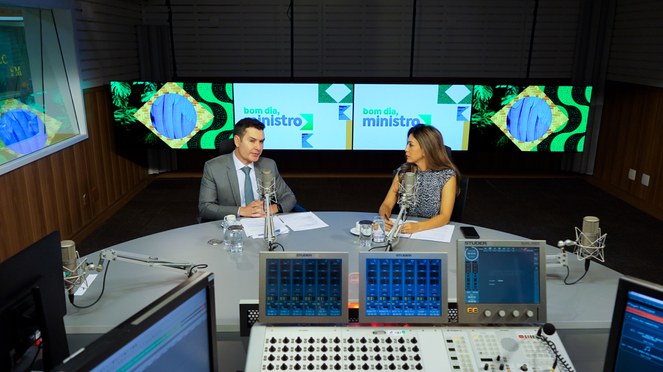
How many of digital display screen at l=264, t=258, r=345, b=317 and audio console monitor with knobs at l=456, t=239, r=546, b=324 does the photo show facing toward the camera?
2

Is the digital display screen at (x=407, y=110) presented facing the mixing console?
yes

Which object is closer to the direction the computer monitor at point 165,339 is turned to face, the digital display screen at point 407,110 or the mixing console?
the mixing console

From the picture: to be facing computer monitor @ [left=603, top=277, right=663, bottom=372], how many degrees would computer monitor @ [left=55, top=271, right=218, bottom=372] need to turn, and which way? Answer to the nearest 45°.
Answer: approximately 45° to its left

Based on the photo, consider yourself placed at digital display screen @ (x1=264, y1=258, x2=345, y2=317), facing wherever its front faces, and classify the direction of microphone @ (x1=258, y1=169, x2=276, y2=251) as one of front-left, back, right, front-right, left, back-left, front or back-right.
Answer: back

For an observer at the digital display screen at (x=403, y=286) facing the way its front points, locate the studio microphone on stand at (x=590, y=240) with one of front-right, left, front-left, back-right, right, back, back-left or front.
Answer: back-left

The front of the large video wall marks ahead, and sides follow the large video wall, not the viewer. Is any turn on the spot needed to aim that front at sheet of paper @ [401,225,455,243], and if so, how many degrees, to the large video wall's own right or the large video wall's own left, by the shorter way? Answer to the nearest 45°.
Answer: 0° — it already faces it

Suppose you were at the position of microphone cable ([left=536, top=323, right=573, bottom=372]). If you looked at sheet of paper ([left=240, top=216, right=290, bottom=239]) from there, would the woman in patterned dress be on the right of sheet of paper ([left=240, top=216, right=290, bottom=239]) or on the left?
right

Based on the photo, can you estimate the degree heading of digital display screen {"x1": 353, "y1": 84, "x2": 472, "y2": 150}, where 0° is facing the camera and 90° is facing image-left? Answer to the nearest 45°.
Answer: approximately 0°

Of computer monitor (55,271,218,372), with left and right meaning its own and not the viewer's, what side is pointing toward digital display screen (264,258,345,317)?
left

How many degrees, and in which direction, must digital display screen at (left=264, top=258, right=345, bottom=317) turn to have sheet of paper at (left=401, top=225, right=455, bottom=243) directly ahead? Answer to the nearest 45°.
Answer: approximately 135° to its left

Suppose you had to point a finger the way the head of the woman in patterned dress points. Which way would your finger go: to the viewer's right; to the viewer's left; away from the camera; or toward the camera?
to the viewer's left

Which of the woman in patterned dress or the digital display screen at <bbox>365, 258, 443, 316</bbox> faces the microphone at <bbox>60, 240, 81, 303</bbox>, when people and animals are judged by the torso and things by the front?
the woman in patterned dress
